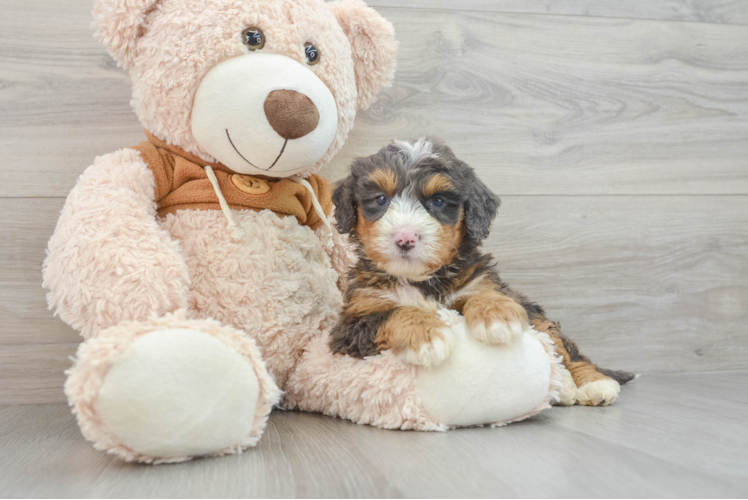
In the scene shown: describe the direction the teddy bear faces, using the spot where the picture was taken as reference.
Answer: facing the viewer and to the right of the viewer
